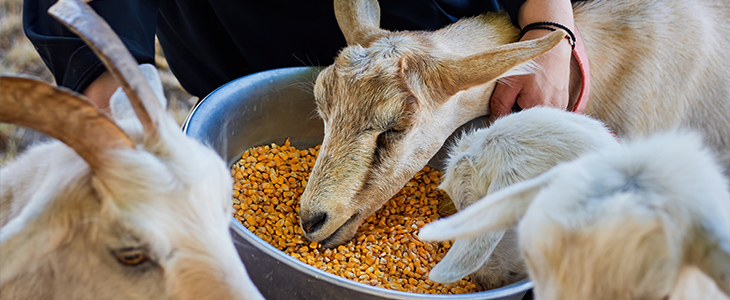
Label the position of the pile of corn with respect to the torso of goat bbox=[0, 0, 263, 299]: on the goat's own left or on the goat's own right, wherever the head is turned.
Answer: on the goat's own left

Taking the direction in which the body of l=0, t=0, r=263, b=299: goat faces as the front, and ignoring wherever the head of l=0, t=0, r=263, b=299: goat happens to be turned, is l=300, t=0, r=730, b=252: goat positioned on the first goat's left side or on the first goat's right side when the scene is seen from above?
on the first goat's left side

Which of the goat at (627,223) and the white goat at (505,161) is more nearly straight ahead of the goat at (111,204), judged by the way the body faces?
the goat

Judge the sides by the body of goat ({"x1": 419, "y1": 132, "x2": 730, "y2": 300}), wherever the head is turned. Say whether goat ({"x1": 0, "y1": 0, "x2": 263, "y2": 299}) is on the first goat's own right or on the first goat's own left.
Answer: on the first goat's own right

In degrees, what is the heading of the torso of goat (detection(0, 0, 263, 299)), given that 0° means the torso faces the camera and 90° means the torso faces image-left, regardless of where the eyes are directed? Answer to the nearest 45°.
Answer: approximately 315°

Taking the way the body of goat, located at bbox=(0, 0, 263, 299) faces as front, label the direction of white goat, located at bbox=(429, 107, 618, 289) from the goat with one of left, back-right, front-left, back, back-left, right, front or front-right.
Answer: front-left
